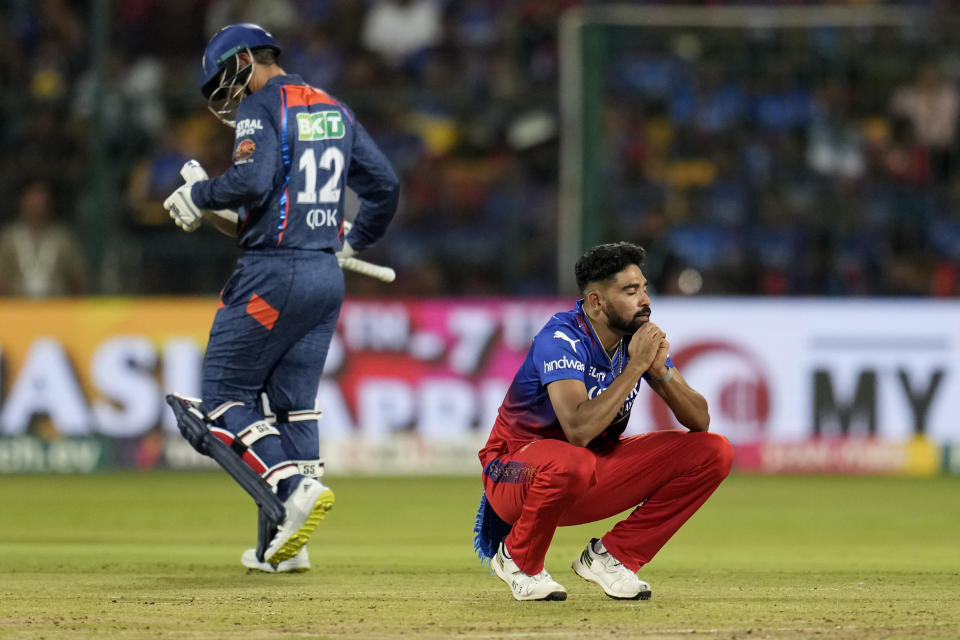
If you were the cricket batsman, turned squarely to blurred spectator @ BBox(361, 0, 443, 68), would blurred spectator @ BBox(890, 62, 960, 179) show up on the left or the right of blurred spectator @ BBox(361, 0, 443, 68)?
right

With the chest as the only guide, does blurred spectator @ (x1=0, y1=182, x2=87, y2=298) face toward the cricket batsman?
yes

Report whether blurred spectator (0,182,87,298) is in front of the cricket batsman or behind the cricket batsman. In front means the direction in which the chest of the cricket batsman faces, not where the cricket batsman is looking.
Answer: in front

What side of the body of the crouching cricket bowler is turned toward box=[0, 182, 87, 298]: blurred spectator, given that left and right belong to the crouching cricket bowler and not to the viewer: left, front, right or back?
back

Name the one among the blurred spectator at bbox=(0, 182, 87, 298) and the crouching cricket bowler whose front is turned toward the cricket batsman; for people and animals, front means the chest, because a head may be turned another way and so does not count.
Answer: the blurred spectator

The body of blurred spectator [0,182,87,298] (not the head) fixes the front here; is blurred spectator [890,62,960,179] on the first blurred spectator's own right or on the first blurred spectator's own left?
on the first blurred spectator's own left

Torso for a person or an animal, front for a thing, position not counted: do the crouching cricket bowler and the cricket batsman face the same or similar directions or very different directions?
very different directions

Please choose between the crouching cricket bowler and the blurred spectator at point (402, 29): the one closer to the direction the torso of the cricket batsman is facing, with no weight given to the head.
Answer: the blurred spectator

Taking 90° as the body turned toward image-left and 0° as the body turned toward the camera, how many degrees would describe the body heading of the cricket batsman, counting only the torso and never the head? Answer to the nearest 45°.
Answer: approximately 135°

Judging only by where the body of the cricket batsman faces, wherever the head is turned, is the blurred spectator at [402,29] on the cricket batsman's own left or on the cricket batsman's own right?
on the cricket batsman's own right

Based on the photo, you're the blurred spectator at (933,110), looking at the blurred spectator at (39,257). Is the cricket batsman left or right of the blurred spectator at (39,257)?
left

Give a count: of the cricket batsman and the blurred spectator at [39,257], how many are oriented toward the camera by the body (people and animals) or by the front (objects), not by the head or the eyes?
1
